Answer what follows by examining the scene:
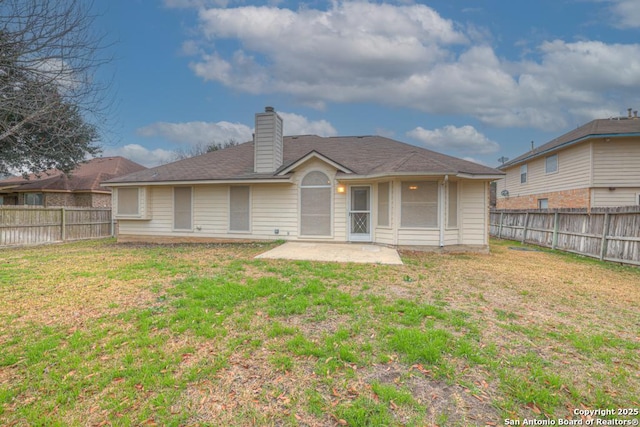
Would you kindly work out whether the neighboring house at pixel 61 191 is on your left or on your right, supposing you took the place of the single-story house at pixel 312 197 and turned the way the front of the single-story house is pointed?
on your left

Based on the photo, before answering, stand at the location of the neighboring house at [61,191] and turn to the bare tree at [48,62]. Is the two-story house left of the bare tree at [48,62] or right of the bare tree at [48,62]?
left

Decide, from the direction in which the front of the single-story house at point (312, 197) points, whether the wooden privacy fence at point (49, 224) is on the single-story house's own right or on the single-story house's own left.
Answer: on the single-story house's own left

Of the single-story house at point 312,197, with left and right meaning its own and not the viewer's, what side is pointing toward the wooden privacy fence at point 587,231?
right

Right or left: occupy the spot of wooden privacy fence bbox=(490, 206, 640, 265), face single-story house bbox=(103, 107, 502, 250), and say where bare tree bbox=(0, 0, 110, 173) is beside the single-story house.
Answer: left

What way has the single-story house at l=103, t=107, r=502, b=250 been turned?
away from the camera

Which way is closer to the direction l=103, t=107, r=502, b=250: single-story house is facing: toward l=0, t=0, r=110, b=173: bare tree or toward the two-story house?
the two-story house

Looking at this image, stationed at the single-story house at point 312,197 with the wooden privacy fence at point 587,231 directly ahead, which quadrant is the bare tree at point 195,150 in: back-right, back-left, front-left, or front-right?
back-left

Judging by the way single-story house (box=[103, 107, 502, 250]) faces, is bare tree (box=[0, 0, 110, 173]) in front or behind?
behind
